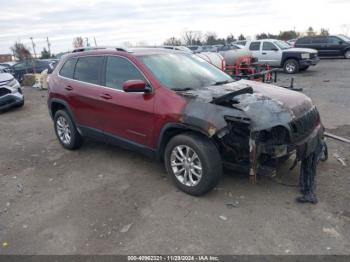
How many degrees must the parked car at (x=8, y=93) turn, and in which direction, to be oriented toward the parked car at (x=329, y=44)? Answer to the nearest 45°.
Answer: approximately 45° to its left

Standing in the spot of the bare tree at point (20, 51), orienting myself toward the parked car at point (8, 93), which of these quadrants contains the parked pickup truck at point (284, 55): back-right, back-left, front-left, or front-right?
front-left

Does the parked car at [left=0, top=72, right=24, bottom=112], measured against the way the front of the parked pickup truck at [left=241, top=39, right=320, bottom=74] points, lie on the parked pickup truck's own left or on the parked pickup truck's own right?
on the parked pickup truck's own right

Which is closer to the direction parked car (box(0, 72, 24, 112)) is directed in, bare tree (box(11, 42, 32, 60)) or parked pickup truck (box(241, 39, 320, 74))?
the parked pickup truck

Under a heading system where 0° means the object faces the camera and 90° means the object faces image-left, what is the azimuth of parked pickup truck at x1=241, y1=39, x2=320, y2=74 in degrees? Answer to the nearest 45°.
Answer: approximately 315°

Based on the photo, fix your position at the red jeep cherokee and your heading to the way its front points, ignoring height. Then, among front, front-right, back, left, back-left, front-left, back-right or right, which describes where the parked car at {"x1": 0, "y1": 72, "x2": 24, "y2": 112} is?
back

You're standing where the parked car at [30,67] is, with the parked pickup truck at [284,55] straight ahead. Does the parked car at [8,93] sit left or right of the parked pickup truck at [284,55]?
right

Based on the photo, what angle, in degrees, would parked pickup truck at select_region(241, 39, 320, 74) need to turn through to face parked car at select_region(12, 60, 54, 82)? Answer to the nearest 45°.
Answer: approximately 135° to its right

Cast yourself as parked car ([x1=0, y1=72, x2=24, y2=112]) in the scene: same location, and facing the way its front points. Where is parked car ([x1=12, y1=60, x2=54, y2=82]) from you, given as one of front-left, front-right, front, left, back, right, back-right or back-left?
back-left

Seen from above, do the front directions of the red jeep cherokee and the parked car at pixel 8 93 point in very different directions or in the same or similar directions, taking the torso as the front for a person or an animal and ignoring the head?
same or similar directions

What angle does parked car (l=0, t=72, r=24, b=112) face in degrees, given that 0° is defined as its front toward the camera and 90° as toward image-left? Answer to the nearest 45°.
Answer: approximately 315°

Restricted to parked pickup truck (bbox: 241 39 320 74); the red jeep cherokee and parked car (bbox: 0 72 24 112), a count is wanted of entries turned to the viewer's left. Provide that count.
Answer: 0

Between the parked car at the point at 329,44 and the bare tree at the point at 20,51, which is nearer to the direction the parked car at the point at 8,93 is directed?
the parked car

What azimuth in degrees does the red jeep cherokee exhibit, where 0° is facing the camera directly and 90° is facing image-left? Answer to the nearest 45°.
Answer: approximately 315°

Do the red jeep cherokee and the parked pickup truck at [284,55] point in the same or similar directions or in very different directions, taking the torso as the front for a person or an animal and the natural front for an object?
same or similar directions
